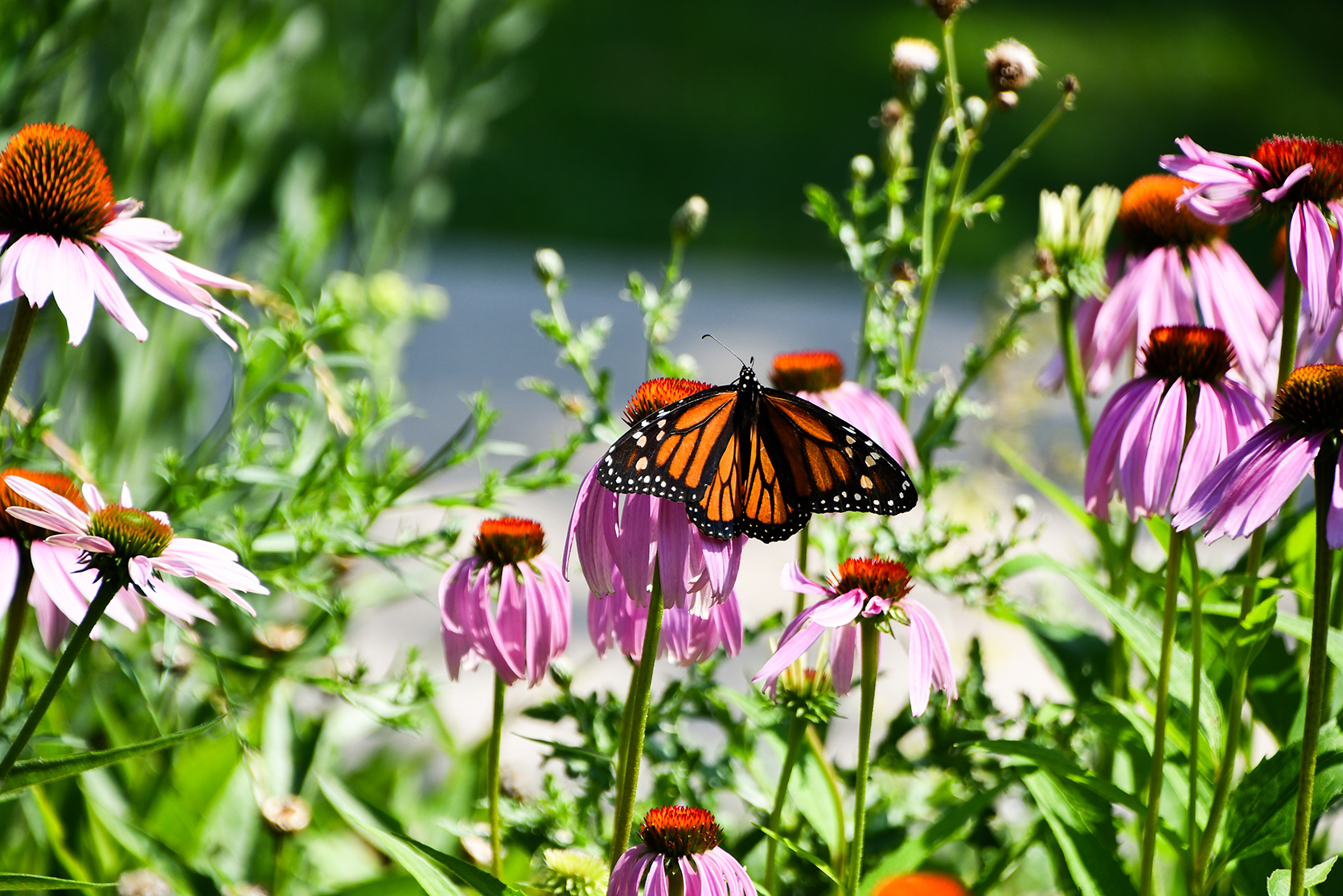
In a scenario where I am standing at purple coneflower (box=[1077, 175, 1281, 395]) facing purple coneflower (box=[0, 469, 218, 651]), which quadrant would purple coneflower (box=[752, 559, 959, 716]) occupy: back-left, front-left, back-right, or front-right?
front-left

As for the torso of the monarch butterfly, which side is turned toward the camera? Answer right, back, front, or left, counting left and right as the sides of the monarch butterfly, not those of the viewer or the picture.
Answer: back

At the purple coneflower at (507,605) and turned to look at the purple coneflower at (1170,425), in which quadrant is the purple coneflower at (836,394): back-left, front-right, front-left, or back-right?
front-left
